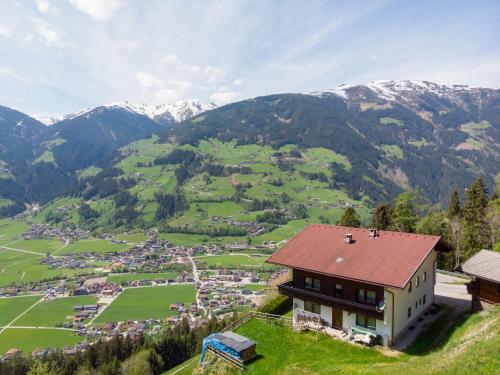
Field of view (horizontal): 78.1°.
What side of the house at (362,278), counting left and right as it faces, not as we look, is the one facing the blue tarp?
front

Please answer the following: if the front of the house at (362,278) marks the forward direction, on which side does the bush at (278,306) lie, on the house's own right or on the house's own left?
on the house's own right

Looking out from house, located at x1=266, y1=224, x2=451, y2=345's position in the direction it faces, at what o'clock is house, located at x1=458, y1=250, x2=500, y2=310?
house, located at x1=458, y1=250, x2=500, y2=310 is roughly at 7 o'clock from house, located at x1=266, y1=224, x2=451, y2=345.

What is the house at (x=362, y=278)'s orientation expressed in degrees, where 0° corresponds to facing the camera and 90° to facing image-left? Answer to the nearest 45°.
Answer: approximately 45°

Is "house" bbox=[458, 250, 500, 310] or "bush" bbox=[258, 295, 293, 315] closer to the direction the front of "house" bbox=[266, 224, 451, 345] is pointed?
the bush

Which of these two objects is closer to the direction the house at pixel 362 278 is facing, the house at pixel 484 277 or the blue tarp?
the blue tarp

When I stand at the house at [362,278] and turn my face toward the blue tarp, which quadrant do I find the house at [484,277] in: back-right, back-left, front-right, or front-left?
back-left

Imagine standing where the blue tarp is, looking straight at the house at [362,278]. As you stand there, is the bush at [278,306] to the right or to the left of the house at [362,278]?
left
